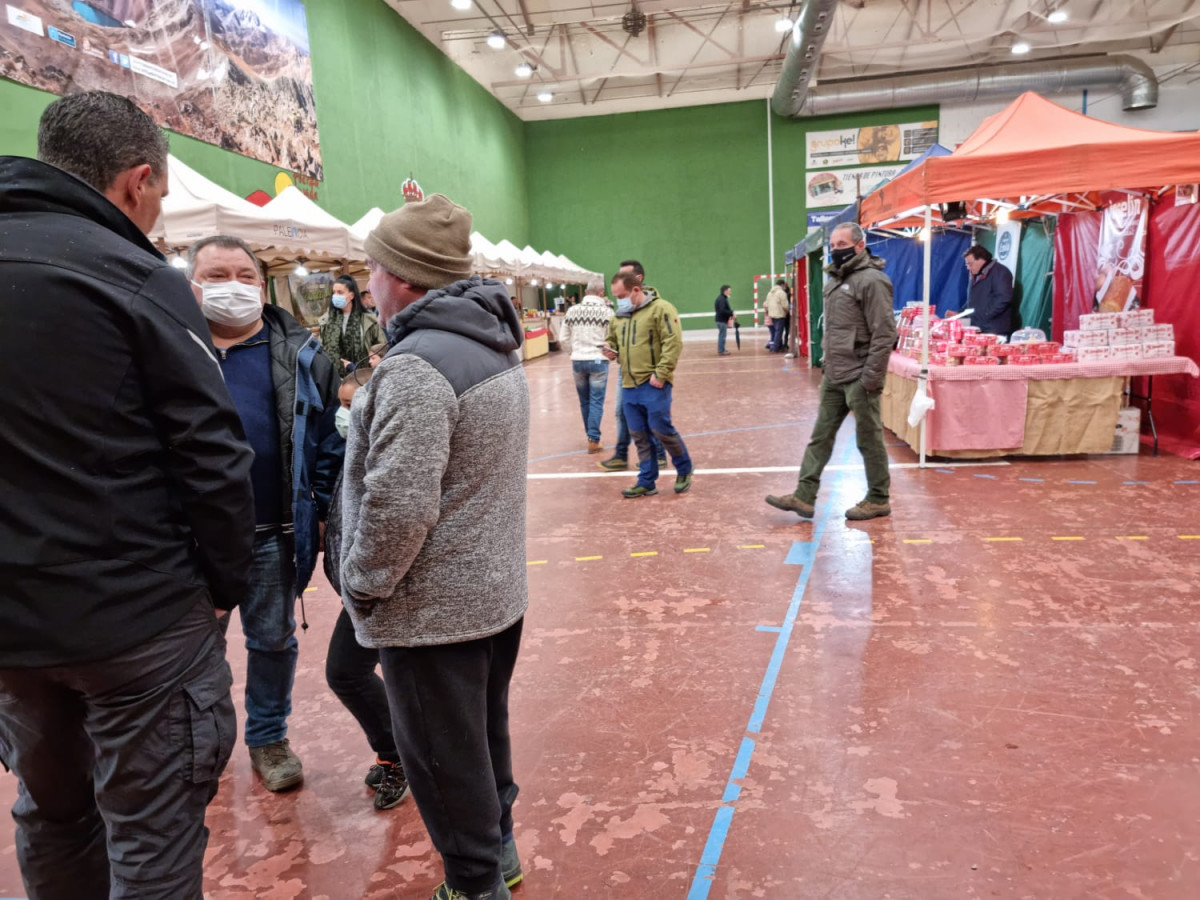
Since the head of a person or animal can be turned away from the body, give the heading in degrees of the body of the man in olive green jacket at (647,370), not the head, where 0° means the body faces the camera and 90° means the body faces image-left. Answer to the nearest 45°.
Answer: approximately 45°

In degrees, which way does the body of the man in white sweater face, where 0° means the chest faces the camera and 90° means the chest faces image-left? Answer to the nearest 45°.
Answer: approximately 180°

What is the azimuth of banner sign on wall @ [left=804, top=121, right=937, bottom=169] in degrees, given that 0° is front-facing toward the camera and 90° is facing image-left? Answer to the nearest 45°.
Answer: approximately 0°

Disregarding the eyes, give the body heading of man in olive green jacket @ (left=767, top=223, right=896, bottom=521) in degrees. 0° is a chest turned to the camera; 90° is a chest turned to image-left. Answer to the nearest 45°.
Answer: approximately 45°

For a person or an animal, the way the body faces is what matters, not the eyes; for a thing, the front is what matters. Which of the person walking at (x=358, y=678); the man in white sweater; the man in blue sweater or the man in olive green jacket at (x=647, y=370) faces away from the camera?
the man in white sweater

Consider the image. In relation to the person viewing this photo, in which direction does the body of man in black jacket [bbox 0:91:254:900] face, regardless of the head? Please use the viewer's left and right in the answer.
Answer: facing away from the viewer and to the right of the viewer

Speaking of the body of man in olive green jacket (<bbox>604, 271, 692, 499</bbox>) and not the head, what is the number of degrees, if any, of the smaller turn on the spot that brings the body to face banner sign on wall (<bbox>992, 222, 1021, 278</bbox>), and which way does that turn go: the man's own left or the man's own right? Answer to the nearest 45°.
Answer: approximately 180°

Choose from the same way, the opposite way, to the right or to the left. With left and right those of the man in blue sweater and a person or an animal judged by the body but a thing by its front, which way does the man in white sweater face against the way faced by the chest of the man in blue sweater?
the opposite way

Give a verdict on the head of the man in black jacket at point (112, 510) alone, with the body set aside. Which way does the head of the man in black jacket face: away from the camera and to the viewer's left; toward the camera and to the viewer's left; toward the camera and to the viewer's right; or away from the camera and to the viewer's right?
away from the camera and to the viewer's right
